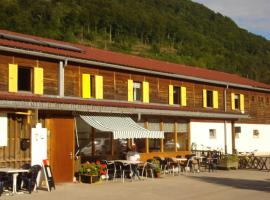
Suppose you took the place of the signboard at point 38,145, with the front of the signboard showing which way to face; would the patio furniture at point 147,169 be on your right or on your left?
on your left

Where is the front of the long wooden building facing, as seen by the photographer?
facing the viewer and to the right of the viewer

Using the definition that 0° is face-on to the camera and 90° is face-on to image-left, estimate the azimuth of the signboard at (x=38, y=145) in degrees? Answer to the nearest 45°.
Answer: approximately 0°

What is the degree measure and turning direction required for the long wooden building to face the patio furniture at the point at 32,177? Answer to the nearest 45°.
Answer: approximately 45° to its right
